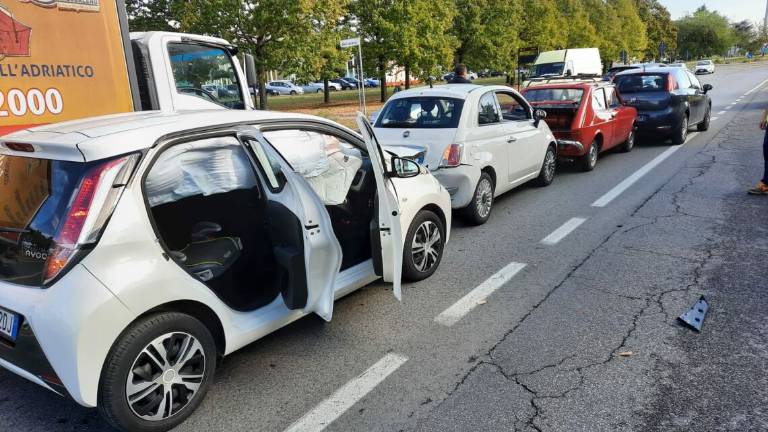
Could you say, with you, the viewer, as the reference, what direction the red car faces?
facing away from the viewer and to the right of the viewer

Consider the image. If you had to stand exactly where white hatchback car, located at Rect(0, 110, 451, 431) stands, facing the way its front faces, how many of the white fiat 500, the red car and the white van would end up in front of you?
3

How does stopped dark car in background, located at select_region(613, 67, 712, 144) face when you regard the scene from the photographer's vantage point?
facing away from the viewer and to the right of the viewer

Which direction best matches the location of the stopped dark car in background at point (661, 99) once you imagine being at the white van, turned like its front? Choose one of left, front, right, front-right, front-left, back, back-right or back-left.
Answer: front-left

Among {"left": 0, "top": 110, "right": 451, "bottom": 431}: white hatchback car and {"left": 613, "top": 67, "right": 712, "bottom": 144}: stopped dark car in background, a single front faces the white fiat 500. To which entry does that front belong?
the white hatchback car

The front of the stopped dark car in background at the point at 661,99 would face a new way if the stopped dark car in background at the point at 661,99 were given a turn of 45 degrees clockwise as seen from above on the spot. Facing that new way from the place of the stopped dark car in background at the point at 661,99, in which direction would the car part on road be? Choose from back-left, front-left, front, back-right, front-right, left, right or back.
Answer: right

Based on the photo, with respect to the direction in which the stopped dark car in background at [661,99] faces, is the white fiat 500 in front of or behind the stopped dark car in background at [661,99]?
behind

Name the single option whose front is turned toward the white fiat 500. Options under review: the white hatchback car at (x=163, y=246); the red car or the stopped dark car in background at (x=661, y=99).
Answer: the white hatchback car

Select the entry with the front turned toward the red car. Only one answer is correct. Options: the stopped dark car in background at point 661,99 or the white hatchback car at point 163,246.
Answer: the white hatchback car

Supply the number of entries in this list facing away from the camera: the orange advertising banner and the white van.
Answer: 0

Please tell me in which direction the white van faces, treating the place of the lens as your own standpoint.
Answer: facing the viewer and to the left of the viewer

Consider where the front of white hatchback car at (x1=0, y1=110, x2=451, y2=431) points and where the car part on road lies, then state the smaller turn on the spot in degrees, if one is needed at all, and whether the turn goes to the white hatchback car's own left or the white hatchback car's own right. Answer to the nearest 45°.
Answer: approximately 45° to the white hatchback car's own right

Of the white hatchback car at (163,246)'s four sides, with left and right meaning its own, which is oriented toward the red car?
front

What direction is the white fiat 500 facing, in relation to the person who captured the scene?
facing away from the viewer and to the right of the viewer

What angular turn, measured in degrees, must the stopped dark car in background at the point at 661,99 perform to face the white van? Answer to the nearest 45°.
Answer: approximately 45° to its left

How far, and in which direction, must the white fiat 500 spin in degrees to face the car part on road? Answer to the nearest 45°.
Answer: approximately 90° to its right
